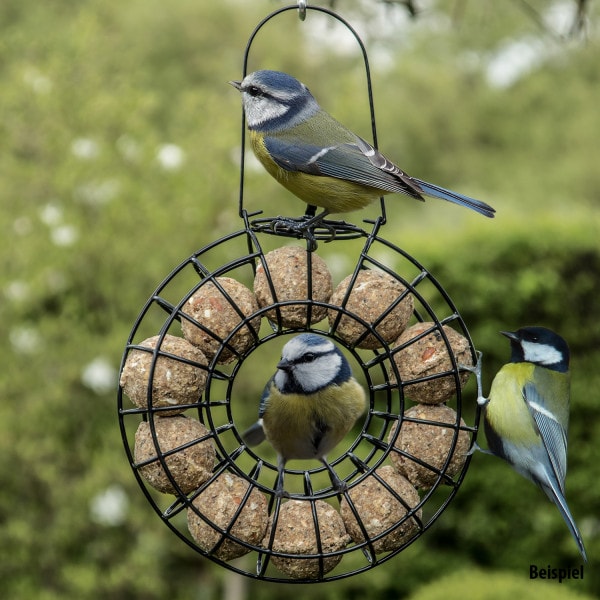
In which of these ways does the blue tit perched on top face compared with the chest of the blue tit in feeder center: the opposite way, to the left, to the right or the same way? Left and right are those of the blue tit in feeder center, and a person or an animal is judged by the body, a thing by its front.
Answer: to the right

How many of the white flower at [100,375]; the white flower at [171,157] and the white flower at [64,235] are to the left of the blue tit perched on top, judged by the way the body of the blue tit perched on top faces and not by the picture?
0

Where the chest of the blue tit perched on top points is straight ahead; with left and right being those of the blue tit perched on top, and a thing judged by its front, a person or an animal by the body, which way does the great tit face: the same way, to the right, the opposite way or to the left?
the same way

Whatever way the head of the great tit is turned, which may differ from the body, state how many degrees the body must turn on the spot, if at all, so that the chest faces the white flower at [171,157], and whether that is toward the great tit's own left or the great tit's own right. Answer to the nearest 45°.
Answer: approximately 45° to the great tit's own right

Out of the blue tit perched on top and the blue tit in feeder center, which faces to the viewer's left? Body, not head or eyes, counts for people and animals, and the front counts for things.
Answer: the blue tit perched on top

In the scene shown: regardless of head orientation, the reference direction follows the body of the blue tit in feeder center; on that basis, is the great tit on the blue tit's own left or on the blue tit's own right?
on the blue tit's own left

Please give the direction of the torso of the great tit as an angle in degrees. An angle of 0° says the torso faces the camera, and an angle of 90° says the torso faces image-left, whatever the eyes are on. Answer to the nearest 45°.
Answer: approximately 90°

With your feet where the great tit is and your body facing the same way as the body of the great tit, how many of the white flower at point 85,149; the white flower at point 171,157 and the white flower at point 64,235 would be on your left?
0

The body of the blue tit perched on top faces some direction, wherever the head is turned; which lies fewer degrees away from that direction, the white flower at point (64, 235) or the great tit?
the white flower

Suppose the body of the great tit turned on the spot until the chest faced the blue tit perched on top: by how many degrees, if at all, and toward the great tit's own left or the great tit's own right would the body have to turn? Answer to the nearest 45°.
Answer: approximately 45° to the great tit's own left

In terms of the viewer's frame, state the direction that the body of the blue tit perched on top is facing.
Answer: to the viewer's left

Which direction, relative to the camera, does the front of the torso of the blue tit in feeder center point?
toward the camera

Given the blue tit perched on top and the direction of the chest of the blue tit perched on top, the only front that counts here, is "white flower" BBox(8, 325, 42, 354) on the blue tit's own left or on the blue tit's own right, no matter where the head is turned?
on the blue tit's own right
